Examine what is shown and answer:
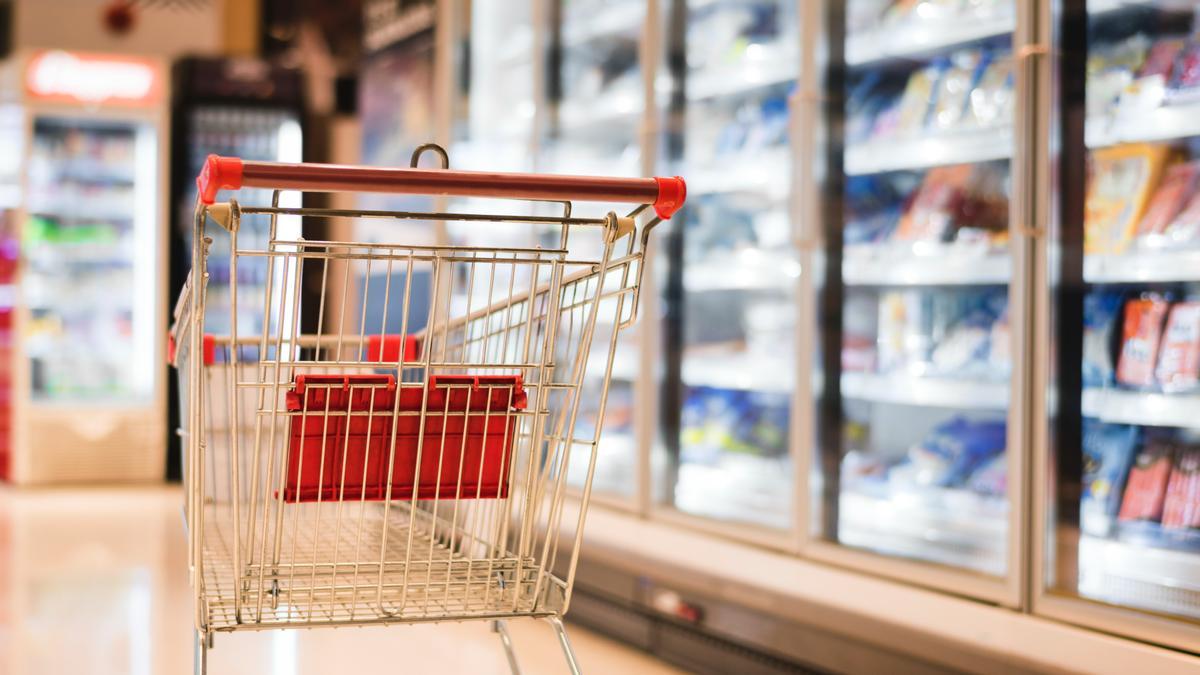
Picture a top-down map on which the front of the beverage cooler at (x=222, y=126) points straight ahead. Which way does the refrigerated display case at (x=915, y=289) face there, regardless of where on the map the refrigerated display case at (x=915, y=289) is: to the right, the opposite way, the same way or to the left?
to the right

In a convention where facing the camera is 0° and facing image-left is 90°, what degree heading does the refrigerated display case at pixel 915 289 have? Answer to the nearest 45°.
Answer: approximately 45°

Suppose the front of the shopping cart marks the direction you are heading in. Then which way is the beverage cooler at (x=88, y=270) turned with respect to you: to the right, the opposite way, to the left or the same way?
the opposite way

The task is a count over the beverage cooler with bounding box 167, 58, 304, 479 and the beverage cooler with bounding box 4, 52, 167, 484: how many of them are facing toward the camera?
2

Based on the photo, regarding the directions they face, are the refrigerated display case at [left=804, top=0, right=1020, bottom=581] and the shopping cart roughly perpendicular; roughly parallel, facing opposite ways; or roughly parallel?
roughly perpendicular

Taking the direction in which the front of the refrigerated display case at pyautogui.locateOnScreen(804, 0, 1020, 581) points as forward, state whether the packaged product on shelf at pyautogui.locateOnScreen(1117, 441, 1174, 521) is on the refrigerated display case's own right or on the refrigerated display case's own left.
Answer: on the refrigerated display case's own left

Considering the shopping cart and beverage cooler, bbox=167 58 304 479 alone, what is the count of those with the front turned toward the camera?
1

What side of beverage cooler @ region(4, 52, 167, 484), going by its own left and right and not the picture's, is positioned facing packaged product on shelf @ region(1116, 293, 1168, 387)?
front

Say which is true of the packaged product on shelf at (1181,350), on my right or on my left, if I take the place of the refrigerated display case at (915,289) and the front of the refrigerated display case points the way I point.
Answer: on my left

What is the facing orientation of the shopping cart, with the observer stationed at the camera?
facing away from the viewer

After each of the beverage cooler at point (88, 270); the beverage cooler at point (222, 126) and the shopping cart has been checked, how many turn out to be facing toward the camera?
2

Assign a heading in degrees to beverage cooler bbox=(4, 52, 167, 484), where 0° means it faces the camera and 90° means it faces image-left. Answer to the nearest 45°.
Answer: approximately 0°

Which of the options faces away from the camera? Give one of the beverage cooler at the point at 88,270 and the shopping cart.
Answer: the shopping cart

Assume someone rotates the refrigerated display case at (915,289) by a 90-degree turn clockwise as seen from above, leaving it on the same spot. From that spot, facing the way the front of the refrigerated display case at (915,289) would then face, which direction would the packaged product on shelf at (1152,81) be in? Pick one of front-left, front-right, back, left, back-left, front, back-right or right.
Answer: back
